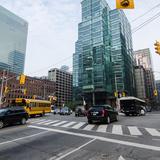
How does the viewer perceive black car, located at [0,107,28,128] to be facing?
facing the viewer and to the left of the viewer

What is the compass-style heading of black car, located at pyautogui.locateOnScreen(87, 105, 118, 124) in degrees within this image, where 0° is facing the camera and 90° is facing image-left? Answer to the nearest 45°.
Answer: approximately 225°

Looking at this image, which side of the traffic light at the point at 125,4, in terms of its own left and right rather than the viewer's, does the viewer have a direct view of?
front
